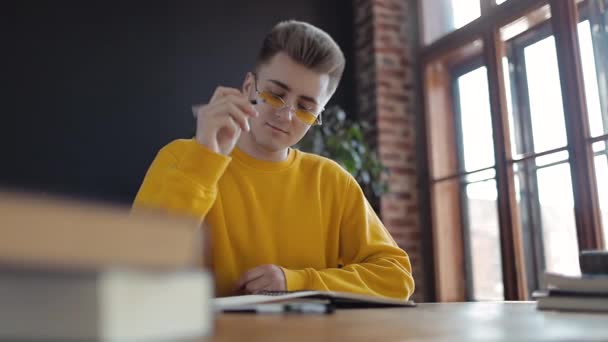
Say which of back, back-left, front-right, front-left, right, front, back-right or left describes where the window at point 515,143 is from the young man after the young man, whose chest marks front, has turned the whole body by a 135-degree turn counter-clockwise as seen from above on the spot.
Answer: front

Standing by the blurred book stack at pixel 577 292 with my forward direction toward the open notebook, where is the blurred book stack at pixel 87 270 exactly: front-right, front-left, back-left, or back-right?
front-left

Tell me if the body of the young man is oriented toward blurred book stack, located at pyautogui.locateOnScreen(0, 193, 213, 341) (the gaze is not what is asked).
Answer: yes

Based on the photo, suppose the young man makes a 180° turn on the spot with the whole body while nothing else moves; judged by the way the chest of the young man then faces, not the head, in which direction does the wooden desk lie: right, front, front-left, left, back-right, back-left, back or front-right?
back

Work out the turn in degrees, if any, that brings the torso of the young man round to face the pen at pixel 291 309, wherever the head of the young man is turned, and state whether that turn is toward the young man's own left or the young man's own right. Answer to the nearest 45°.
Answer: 0° — they already face it

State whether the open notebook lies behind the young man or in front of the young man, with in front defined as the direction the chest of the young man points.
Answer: in front

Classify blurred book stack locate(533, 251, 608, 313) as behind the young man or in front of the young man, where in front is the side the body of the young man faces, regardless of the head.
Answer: in front

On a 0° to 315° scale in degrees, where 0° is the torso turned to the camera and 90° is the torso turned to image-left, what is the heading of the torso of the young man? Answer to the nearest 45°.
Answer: approximately 0°
